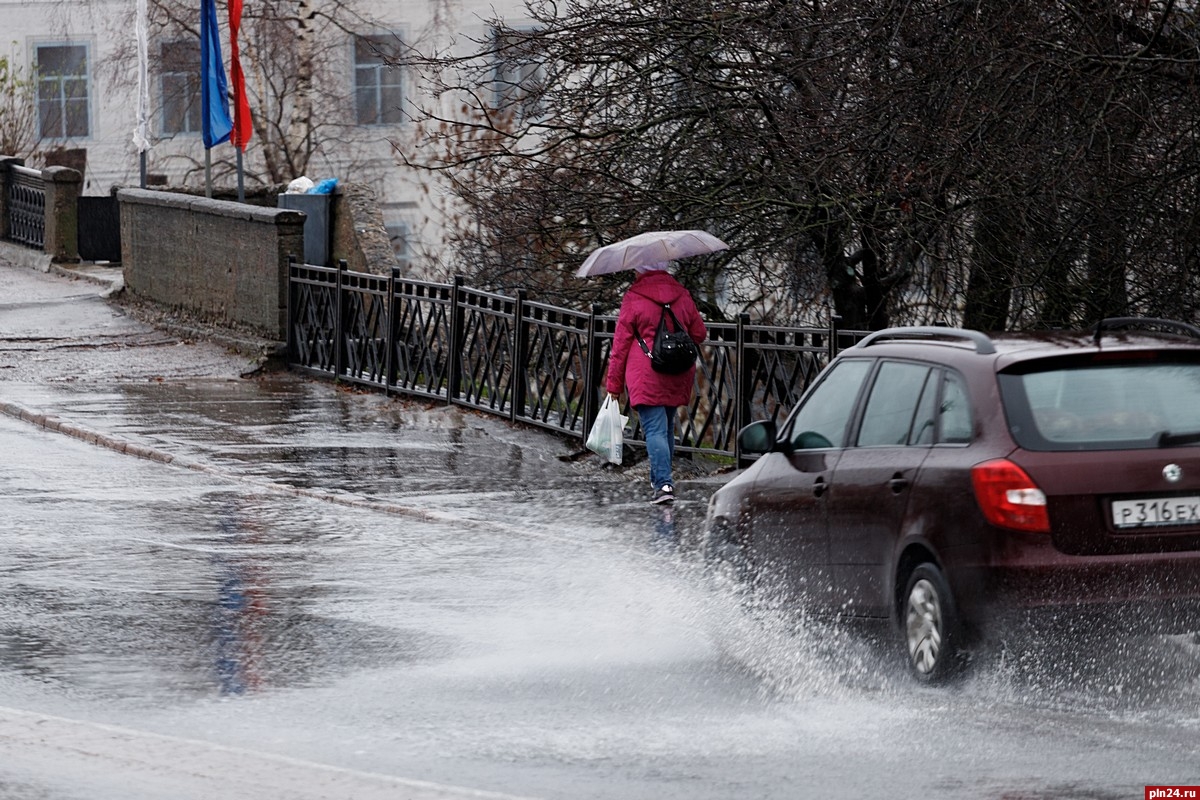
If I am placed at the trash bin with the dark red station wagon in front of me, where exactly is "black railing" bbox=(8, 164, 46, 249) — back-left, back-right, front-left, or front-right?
back-right

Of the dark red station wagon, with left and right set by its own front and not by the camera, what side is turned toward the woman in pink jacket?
front

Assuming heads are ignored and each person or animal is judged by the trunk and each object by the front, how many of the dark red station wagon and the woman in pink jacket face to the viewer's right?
0

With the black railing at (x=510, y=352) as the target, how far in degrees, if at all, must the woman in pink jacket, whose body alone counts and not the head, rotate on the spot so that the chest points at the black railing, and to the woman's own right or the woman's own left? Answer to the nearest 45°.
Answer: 0° — they already face it

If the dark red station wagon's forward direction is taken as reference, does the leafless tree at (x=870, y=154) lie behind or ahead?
ahead

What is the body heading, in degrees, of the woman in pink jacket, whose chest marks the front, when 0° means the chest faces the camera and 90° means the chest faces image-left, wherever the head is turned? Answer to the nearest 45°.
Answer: approximately 180°

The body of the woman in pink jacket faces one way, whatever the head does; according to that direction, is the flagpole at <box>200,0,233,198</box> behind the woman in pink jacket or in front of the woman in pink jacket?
in front

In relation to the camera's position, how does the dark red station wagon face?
facing away from the viewer and to the left of the viewer

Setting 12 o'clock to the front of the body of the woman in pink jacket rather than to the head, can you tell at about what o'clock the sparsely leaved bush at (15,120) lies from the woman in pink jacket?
The sparsely leaved bush is roughly at 11 o'clock from the woman in pink jacket.

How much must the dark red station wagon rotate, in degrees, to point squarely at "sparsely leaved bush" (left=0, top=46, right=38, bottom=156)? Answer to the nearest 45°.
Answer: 0° — it already faces it

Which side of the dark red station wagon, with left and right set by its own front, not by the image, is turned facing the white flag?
front
